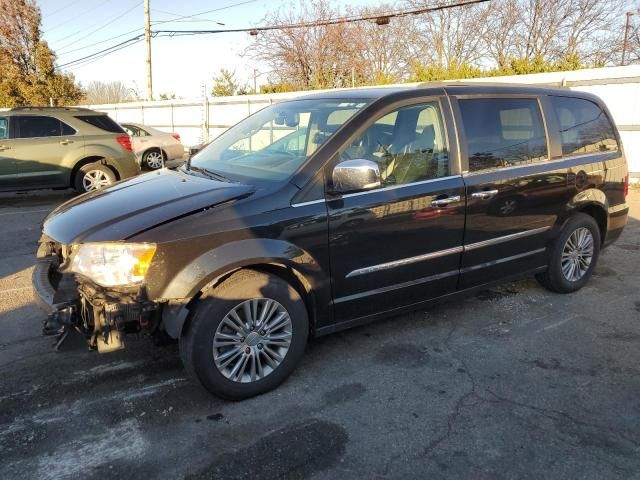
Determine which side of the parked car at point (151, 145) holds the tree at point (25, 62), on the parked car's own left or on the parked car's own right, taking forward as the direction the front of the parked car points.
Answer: on the parked car's own right

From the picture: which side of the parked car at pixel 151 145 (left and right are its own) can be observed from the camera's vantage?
left

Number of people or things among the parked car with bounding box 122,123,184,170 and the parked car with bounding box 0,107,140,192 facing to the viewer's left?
2

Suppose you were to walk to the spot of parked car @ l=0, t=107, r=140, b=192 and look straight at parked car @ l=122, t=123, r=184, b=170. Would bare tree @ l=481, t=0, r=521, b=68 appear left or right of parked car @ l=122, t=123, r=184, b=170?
right

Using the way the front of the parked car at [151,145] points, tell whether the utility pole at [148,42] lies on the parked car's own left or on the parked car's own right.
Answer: on the parked car's own right

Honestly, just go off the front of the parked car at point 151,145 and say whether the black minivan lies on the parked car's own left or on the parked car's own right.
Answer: on the parked car's own left

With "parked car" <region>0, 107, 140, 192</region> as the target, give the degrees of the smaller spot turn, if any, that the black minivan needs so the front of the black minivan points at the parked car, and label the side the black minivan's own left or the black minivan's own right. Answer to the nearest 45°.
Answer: approximately 90° to the black minivan's own right

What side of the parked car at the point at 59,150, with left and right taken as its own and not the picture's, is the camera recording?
left

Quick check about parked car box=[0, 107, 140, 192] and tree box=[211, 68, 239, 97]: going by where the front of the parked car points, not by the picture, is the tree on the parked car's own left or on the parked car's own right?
on the parked car's own right

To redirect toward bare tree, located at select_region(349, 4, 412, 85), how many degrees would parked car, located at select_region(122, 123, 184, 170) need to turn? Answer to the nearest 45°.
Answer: approximately 135° to its right
